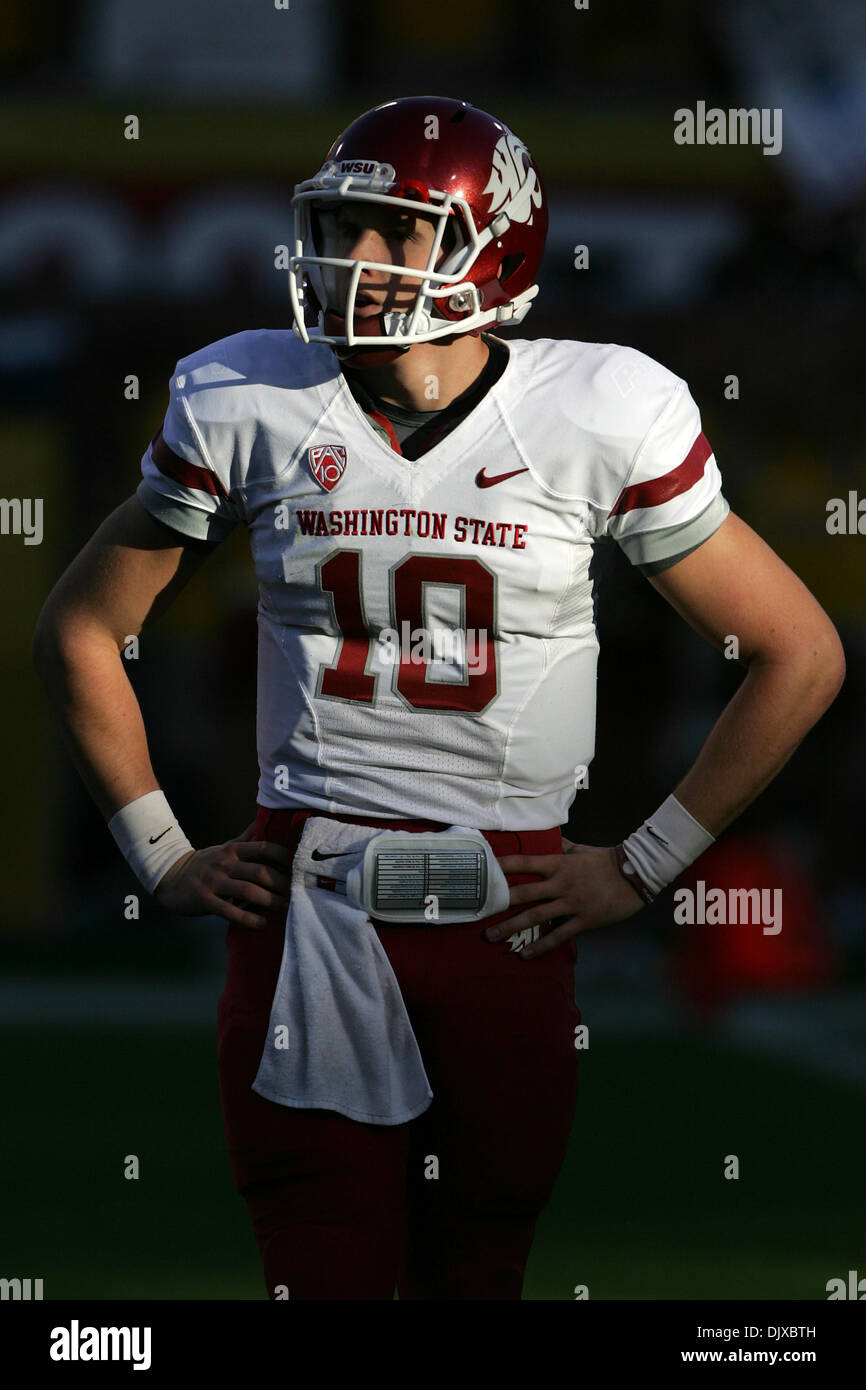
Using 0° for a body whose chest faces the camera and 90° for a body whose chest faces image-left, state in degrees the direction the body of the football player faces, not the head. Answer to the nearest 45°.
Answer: approximately 0°
